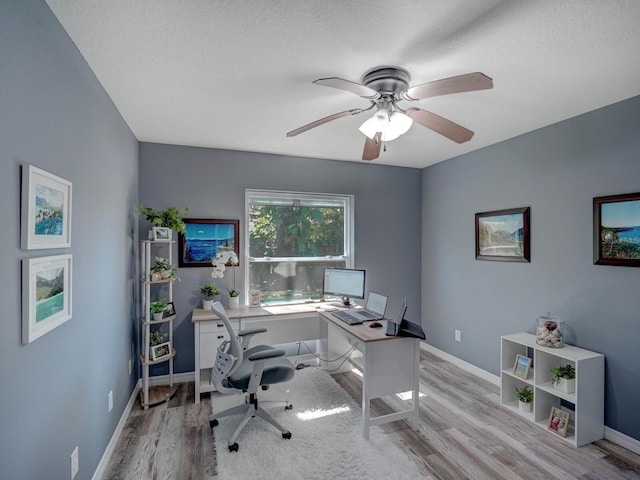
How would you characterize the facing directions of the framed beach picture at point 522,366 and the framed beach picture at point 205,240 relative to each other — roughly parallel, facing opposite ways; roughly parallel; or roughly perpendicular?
roughly perpendicular

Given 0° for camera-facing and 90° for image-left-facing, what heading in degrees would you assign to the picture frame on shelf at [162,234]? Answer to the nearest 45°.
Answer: approximately 0°

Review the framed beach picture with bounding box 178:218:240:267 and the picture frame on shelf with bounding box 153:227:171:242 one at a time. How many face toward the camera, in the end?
2

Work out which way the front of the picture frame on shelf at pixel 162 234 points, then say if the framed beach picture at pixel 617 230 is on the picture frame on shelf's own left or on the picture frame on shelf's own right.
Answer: on the picture frame on shelf's own left

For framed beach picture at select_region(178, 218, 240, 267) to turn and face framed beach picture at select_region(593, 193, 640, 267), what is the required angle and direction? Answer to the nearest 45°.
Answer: approximately 45° to its left

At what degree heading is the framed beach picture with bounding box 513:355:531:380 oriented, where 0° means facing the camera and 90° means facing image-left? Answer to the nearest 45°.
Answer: approximately 45°

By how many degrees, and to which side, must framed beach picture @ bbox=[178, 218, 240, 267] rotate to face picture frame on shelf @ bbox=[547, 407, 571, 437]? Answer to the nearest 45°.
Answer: approximately 45° to its left
